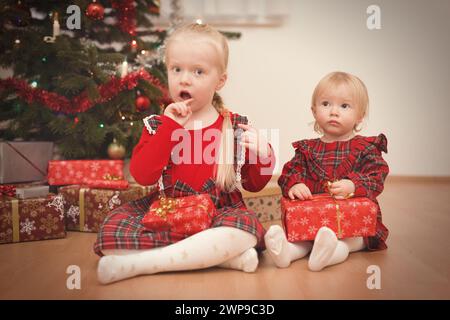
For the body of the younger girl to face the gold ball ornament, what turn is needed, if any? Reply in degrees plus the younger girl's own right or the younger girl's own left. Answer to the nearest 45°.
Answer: approximately 90° to the younger girl's own right

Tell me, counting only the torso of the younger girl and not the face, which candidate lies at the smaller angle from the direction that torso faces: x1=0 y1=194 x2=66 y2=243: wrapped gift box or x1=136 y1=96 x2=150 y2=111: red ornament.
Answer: the wrapped gift box

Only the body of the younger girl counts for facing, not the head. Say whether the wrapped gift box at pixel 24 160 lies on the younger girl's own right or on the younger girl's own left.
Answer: on the younger girl's own right

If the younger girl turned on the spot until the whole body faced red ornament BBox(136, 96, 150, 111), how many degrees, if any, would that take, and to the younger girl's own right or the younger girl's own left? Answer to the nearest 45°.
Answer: approximately 90° to the younger girl's own right

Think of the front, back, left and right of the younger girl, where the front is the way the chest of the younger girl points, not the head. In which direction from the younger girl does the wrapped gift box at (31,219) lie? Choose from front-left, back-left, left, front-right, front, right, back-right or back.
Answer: front-right

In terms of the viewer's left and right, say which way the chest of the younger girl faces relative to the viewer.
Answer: facing the viewer and to the left of the viewer
